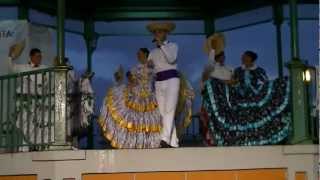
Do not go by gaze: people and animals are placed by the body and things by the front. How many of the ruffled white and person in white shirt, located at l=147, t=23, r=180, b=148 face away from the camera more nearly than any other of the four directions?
0

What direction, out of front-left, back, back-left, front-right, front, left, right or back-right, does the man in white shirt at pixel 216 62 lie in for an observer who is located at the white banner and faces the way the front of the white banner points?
front-left

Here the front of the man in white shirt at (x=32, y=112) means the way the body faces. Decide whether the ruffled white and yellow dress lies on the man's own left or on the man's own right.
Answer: on the man's own left

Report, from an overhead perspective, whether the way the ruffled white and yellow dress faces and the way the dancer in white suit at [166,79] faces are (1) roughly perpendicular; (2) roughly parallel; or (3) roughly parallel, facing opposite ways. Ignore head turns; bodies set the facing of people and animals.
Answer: roughly parallel

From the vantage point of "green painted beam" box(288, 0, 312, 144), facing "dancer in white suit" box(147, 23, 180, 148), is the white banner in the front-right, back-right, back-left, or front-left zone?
front-right

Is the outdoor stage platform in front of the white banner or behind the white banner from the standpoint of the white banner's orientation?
in front

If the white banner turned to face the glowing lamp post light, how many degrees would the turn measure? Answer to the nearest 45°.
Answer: approximately 45° to its left

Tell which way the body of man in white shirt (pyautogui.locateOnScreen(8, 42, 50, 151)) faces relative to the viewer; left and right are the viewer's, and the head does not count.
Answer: facing the viewer and to the right of the viewer

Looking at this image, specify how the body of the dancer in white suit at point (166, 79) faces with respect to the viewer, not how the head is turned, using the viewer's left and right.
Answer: facing the viewer and to the left of the viewer

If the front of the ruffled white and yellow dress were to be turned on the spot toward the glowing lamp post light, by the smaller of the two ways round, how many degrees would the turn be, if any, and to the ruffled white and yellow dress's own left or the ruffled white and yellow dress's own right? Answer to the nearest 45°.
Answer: approximately 135° to the ruffled white and yellow dress's own left

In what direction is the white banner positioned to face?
toward the camera

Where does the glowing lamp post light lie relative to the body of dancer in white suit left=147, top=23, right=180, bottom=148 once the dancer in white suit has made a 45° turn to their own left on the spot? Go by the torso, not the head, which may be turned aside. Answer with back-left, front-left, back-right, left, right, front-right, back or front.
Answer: left
